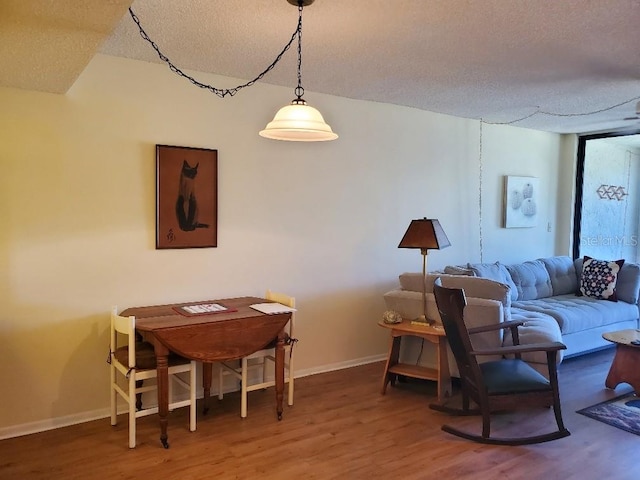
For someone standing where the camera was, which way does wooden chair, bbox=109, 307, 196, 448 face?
facing away from the viewer and to the right of the viewer

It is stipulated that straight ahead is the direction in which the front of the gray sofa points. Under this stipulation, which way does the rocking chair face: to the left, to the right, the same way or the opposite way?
to the left

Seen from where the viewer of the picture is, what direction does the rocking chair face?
facing away from the viewer and to the right of the viewer

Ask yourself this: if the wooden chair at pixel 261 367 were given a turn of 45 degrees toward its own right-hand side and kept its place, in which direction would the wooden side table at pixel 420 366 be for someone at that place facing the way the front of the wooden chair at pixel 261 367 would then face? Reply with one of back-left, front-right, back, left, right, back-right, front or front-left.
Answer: back

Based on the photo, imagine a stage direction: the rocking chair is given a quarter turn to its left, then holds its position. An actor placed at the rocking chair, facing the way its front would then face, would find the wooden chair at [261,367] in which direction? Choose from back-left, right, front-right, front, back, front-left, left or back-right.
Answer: front-left

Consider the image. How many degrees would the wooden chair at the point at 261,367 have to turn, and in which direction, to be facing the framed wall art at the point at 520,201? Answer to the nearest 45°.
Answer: approximately 180°

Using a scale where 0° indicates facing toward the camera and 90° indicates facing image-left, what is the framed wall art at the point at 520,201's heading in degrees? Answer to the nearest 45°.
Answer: approximately 315°

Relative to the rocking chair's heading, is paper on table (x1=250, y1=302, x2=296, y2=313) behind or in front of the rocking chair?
behind

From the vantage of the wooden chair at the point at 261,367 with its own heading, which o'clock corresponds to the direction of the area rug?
The area rug is roughly at 8 o'clock from the wooden chair.

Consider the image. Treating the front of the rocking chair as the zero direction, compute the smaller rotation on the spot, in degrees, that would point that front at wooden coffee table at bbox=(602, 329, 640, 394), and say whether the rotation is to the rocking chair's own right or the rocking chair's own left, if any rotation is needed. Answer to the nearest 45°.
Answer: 0° — it already faces it

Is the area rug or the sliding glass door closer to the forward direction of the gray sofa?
the area rug
